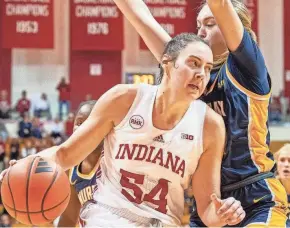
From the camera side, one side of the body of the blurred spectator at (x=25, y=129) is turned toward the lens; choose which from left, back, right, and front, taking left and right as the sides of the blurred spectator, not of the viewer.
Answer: front

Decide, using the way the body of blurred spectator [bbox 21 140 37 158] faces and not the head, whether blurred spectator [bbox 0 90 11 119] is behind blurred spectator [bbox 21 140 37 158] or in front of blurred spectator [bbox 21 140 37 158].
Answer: behind

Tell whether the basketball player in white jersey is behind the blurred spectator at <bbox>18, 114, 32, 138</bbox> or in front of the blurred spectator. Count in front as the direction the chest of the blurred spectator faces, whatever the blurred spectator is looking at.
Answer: in front

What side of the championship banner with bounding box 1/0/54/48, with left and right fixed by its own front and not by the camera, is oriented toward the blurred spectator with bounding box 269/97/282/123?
left

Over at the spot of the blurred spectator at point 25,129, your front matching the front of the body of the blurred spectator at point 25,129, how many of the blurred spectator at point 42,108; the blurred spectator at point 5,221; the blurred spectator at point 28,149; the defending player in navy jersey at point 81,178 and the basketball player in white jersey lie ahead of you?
4

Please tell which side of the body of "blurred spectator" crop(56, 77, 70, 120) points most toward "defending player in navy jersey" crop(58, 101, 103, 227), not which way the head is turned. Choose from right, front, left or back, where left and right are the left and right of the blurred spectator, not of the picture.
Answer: front

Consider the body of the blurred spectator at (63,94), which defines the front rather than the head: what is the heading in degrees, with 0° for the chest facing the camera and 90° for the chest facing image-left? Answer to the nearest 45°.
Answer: approximately 0°

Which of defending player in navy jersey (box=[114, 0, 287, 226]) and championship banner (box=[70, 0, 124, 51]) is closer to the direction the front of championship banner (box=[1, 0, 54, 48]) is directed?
the defending player in navy jersey
